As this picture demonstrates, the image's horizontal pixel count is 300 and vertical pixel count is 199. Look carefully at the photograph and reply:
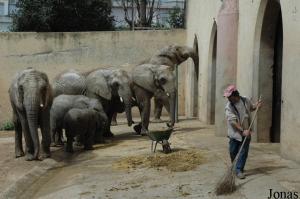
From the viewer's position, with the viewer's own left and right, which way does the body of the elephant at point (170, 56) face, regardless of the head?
facing to the right of the viewer

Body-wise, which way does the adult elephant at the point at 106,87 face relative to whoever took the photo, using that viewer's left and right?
facing to the right of the viewer

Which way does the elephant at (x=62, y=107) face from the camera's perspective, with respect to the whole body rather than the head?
to the viewer's right

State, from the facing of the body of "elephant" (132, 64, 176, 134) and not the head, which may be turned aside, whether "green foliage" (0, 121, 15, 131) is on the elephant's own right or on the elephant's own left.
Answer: on the elephant's own right

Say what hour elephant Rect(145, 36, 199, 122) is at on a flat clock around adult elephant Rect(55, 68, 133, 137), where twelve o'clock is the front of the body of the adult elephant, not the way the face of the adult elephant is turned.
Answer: The elephant is roughly at 10 o'clock from the adult elephant.
